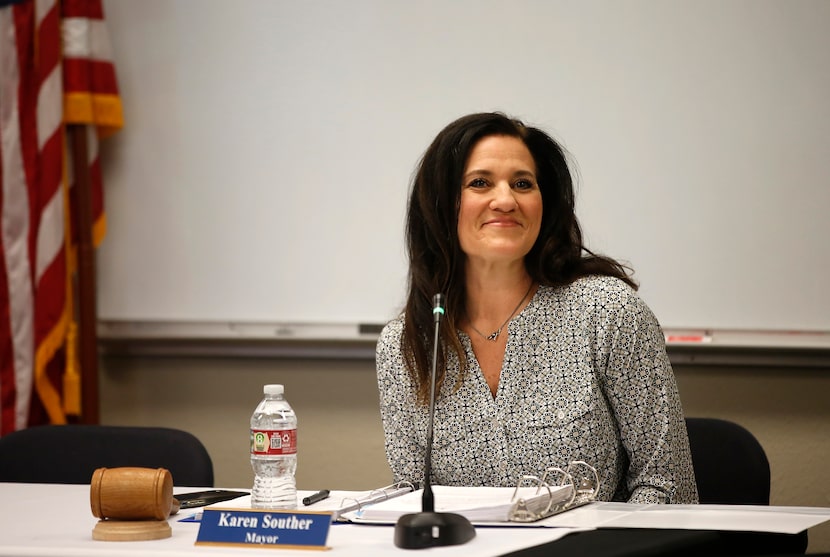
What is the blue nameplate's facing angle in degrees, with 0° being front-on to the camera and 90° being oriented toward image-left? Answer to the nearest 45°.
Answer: approximately 0°
